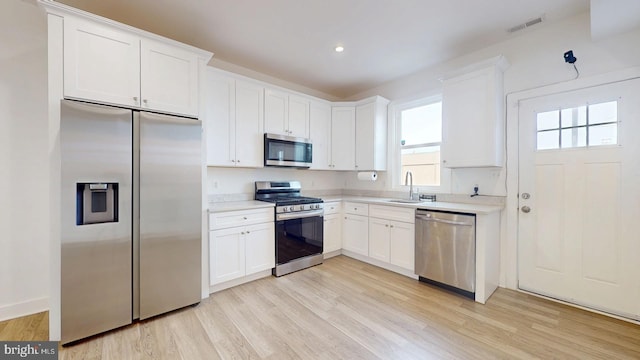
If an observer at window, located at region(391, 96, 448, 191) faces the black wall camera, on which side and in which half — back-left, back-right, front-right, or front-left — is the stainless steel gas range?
back-right

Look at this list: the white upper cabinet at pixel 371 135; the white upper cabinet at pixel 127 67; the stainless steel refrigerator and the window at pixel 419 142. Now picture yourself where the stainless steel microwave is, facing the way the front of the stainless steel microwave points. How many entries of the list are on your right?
2

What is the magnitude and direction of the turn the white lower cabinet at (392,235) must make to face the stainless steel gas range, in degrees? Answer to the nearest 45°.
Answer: approximately 45° to its right

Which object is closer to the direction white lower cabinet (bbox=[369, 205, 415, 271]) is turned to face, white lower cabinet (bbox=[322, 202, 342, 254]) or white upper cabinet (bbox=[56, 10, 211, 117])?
the white upper cabinet

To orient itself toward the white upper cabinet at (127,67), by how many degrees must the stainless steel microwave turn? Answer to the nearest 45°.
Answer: approximately 90° to its right

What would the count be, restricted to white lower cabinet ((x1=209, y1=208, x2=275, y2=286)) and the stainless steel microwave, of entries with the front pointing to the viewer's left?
0

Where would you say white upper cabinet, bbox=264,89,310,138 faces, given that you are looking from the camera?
facing the viewer and to the right of the viewer

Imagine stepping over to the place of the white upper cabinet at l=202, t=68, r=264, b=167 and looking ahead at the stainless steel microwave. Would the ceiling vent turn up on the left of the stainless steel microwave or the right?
right

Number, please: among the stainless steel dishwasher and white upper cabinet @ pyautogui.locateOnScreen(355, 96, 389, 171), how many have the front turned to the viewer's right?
0

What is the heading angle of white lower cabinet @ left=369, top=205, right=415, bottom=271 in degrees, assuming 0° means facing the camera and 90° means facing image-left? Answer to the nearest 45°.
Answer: approximately 45°

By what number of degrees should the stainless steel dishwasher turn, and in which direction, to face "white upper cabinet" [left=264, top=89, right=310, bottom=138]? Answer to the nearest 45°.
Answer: approximately 45° to its right
